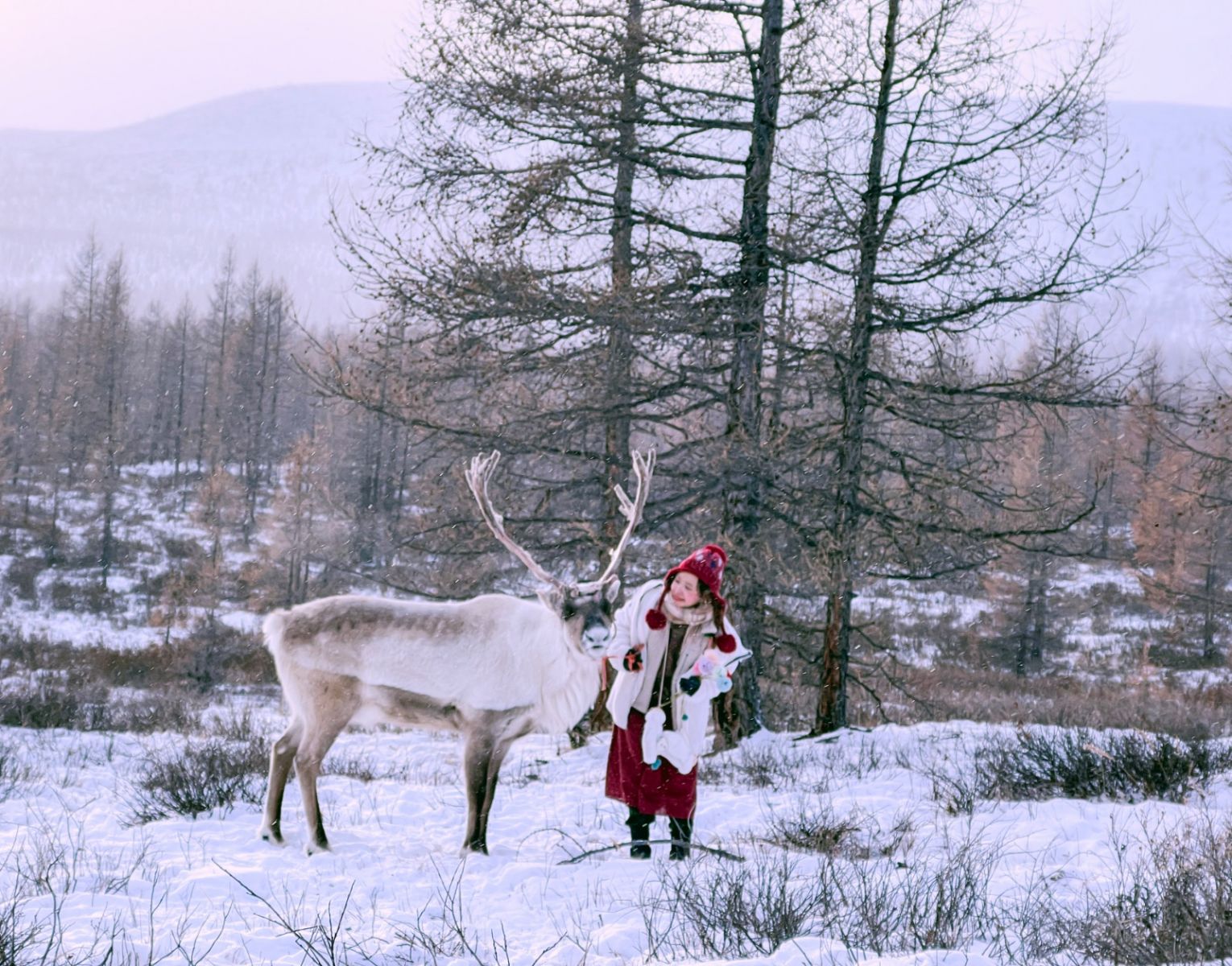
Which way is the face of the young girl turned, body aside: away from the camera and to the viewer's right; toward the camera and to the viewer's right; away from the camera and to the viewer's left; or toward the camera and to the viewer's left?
toward the camera and to the viewer's left

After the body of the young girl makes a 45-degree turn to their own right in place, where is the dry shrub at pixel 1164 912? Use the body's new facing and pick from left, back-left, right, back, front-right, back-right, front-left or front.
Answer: left

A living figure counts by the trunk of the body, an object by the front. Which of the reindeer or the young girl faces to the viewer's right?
the reindeer

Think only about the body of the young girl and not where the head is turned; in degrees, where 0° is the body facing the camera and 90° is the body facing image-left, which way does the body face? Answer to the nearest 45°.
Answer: approximately 0°

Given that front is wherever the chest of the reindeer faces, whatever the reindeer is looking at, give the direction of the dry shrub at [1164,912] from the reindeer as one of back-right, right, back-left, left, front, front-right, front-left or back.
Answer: front-right

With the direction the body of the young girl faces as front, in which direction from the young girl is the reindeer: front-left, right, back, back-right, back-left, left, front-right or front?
right

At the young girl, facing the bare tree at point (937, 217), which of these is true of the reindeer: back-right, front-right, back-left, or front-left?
back-left

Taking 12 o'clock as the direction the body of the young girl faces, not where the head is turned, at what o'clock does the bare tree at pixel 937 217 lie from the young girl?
The bare tree is roughly at 7 o'clock from the young girl.

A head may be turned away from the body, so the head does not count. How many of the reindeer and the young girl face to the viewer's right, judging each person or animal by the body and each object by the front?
1

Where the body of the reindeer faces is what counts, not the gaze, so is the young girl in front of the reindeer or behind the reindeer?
in front

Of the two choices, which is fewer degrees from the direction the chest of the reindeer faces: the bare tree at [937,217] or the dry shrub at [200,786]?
the bare tree

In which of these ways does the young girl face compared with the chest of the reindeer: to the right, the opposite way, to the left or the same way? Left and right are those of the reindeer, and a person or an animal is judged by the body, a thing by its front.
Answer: to the right

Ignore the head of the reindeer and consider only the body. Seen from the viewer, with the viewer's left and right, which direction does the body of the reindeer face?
facing to the right of the viewer
